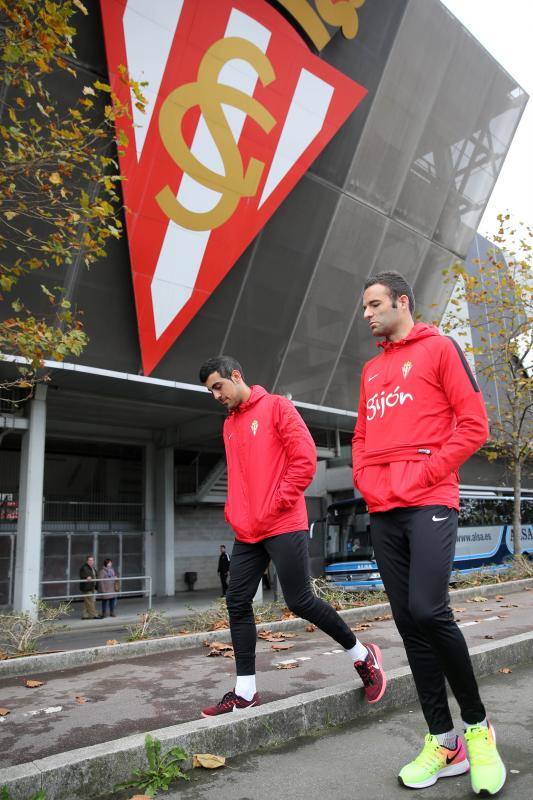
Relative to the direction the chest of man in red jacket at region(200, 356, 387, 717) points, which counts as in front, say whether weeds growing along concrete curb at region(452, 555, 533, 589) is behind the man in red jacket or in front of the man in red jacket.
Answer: behind

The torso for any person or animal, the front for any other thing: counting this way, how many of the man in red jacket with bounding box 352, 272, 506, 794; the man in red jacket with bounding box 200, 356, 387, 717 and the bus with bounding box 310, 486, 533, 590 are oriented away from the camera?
0

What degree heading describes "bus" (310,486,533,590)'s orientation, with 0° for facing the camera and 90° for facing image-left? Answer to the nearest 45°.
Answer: approximately 45°

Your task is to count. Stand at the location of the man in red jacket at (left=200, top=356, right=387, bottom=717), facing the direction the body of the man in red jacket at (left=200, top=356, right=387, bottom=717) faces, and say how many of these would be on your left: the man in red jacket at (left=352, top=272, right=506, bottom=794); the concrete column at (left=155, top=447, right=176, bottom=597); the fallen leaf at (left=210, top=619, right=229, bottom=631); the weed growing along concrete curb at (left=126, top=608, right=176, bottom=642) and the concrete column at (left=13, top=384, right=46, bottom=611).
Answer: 1

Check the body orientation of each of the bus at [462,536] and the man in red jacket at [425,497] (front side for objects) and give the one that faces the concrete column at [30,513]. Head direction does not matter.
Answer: the bus

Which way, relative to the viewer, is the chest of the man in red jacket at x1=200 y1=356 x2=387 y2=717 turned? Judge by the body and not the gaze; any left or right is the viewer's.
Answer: facing the viewer and to the left of the viewer

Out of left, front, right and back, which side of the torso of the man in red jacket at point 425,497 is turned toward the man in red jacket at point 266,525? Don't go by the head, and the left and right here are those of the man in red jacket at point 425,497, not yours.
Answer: right

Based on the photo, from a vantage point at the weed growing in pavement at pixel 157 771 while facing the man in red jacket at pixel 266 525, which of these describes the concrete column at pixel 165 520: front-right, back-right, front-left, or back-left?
front-left

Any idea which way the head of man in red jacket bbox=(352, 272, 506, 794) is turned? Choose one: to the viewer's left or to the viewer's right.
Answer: to the viewer's left

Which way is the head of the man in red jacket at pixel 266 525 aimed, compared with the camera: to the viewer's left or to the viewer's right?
to the viewer's left

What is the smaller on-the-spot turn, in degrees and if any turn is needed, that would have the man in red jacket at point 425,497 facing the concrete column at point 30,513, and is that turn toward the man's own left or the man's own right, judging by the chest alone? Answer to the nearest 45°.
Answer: approximately 90° to the man's own right

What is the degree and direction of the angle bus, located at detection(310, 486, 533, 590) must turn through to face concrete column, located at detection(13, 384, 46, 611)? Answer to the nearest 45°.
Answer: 0° — it already faces it

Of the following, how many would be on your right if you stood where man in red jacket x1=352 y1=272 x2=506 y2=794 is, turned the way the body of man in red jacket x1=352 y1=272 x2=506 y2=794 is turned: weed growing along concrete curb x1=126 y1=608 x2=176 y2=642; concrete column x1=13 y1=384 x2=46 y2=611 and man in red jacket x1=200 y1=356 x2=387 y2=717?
3

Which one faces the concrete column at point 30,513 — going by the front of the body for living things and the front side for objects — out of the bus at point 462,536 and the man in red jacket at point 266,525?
the bus
